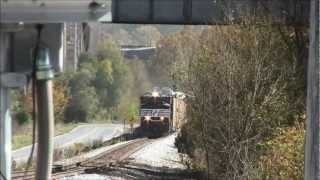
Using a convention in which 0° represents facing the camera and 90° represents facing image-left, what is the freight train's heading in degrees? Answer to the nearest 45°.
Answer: approximately 0°

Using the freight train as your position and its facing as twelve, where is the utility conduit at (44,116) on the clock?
The utility conduit is roughly at 12 o'clock from the freight train.

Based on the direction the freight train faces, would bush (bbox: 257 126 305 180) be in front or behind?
in front

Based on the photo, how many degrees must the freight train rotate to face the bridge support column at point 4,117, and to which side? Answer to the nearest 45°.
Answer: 0° — it already faces it

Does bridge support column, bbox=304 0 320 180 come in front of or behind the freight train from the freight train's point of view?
in front
